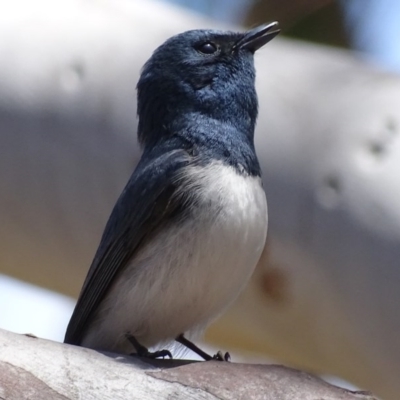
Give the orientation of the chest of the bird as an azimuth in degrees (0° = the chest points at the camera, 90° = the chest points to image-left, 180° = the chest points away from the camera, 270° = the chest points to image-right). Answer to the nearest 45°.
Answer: approximately 270°
